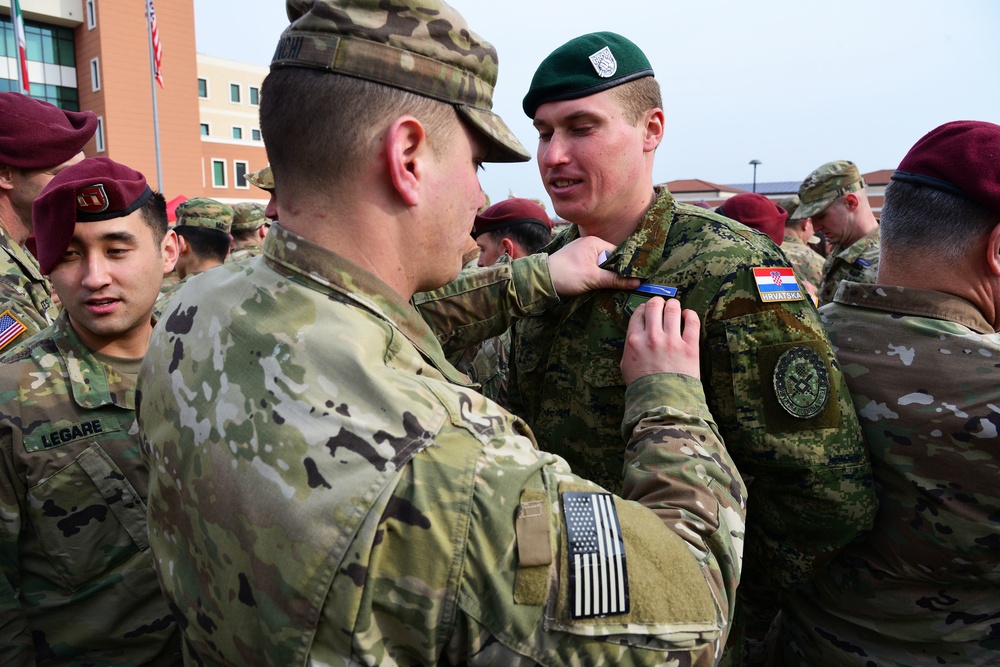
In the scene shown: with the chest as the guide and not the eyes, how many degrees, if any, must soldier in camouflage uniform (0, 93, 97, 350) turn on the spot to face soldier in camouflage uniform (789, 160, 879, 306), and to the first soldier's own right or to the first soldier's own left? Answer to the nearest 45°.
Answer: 0° — they already face them

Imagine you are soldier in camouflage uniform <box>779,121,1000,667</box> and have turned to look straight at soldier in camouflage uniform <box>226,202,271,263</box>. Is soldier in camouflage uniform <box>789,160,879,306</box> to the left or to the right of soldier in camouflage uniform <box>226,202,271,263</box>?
right

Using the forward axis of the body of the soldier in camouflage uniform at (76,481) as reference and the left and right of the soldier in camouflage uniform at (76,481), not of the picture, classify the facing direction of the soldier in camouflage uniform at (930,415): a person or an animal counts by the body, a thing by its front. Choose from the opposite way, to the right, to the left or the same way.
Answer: to the left

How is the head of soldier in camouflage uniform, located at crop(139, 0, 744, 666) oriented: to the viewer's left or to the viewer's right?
to the viewer's right

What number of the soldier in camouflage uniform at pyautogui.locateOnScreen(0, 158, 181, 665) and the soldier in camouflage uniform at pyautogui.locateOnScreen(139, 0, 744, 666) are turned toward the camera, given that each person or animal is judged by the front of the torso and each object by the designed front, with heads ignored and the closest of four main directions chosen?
1

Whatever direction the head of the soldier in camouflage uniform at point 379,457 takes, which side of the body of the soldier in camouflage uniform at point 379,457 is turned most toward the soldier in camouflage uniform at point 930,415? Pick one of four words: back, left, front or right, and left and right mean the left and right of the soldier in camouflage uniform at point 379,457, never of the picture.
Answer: front

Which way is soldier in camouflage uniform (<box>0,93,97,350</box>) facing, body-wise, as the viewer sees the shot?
to the viewer's right

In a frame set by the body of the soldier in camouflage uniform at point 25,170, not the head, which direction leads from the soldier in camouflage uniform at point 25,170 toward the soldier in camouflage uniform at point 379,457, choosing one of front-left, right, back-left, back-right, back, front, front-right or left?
right

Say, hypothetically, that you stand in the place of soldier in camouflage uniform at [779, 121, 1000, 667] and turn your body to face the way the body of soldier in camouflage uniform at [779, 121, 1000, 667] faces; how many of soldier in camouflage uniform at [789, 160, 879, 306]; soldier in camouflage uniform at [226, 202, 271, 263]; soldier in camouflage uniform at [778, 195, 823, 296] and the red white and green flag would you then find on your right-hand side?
0

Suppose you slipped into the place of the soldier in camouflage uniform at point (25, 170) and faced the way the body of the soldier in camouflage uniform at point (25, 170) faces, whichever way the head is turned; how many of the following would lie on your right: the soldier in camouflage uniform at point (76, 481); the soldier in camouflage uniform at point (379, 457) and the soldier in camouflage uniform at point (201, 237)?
2

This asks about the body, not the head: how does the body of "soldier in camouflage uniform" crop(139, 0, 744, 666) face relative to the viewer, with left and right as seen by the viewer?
facing away from the viewer and to the right of the viewer

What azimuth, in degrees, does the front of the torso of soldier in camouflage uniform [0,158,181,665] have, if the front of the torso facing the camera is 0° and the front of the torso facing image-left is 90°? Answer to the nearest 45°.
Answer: approximately 0°

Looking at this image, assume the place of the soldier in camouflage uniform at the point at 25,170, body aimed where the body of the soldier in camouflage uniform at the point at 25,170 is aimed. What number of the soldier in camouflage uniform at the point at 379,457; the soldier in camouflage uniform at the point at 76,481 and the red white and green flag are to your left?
1

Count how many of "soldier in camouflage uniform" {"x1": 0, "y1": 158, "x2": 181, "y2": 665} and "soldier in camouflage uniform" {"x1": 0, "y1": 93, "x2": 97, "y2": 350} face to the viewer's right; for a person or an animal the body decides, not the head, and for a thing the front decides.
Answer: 1

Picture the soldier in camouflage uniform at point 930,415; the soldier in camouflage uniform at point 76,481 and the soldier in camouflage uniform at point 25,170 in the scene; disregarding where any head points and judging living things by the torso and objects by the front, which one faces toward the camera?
the soldier in camouflage uniform at point 76,481

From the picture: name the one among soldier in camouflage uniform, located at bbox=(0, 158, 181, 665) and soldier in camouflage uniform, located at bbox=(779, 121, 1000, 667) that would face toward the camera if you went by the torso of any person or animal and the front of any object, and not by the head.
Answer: soldier in camouflage uniform, located at bbox=(0, 158, 181, 665)
